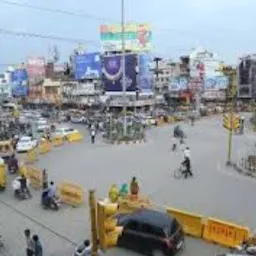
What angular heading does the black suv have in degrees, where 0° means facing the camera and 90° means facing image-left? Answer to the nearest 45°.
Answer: approximately 135°

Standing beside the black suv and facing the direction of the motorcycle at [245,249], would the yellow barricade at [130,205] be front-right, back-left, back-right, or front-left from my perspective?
back-left

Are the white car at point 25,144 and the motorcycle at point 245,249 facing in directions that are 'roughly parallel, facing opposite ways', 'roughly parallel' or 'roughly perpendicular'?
roughly perpendicular

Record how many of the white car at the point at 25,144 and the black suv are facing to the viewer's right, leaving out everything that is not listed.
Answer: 0

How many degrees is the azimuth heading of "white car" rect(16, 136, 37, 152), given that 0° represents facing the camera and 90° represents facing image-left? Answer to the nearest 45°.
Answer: approximately 45°

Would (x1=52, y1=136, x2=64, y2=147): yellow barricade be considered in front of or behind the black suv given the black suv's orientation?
in front

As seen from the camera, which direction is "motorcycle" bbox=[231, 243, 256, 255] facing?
to the viewer's left

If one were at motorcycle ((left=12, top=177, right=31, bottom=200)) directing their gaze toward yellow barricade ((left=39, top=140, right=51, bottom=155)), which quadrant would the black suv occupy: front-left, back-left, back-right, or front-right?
back-right

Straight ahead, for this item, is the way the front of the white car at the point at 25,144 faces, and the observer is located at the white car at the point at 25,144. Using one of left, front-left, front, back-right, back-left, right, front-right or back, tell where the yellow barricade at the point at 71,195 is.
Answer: front-left

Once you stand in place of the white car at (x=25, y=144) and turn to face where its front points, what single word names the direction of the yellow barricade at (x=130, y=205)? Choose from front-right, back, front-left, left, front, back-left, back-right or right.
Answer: front-left
